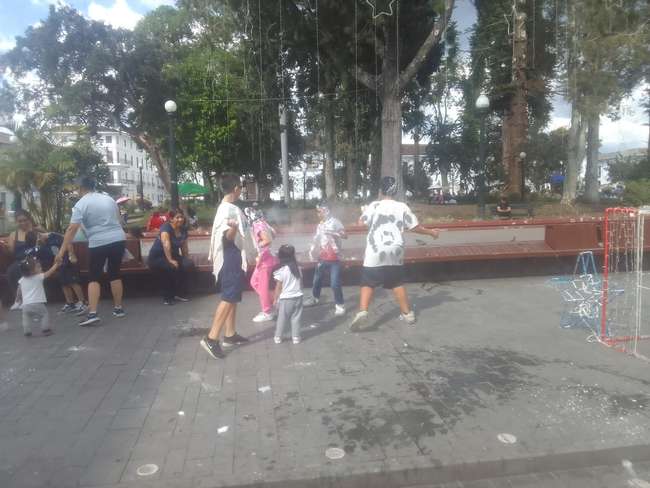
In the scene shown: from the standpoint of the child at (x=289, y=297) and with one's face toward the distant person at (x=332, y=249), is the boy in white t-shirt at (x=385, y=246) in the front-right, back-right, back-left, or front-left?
front-right

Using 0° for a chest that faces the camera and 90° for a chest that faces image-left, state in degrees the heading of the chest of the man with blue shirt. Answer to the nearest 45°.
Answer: approximately 135°

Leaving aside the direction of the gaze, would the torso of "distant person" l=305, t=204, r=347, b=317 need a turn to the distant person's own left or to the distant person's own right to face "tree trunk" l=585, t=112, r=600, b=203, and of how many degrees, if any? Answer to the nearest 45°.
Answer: approximately 180°

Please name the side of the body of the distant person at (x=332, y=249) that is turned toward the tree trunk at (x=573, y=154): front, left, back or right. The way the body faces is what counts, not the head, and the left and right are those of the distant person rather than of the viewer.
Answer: back

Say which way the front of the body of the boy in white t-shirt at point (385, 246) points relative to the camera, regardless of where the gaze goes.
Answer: away from the camera

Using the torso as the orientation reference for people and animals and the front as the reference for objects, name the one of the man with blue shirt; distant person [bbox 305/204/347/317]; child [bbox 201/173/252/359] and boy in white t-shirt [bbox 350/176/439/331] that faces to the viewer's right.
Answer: the child

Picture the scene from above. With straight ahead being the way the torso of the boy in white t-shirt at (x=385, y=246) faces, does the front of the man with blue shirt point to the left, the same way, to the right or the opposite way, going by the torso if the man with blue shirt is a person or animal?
the same way

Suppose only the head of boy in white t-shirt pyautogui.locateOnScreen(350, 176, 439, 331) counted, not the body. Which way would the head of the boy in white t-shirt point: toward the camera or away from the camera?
away from the camera

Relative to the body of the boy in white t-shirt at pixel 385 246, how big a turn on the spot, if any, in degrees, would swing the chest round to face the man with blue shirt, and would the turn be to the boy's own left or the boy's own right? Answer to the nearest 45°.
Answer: approximately 90° to the boy's own left

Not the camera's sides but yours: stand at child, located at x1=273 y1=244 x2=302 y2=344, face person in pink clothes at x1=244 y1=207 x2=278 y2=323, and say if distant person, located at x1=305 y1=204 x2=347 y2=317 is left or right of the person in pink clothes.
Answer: right

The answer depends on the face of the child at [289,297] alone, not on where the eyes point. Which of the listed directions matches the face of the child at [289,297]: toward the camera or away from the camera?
away from the camera

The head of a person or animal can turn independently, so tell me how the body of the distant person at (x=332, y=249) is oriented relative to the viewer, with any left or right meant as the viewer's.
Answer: facing the viewer and to the left of the viewer

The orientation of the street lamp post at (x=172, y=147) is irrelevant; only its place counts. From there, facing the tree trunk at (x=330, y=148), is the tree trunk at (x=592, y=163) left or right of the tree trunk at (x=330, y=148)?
right

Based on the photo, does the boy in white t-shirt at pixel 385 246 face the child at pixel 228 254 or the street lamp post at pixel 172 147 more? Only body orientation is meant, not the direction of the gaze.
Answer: the street lamp post

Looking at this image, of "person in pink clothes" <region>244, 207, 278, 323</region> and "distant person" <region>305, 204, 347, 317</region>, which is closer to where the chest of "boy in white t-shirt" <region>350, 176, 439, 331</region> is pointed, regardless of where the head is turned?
the distant person

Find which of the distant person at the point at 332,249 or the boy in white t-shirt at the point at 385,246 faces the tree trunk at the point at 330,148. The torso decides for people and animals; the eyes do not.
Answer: the boy in white t-shirt
